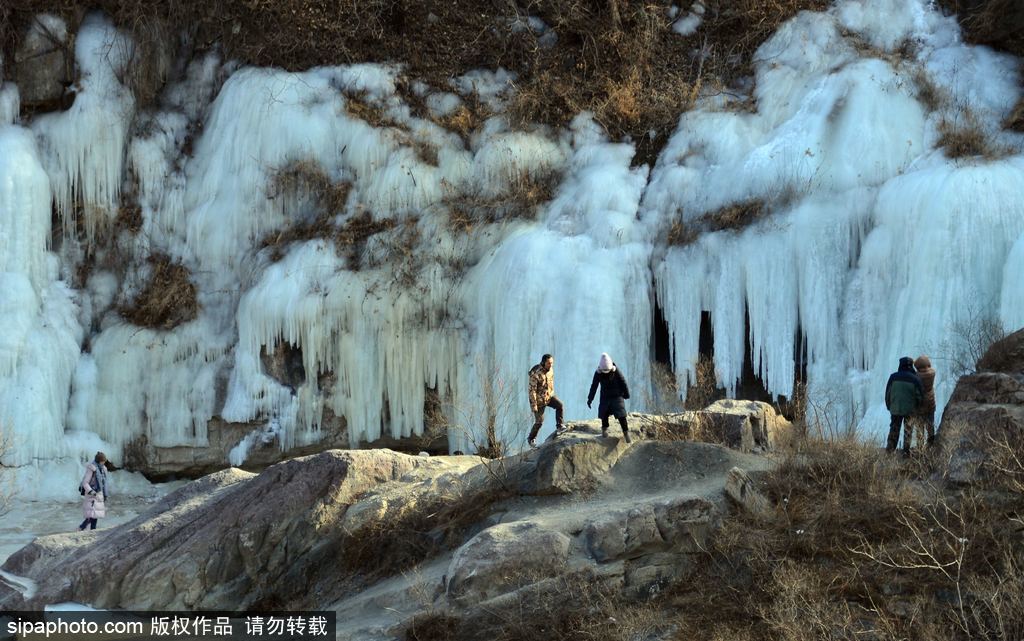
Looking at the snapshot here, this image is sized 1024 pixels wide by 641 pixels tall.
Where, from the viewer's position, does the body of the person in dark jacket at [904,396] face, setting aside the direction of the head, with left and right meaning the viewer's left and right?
facing away from the viewer
